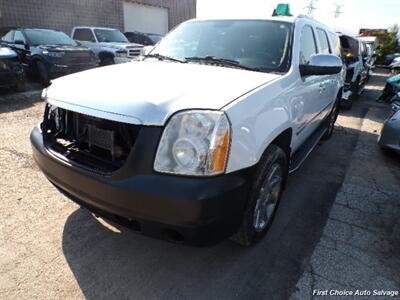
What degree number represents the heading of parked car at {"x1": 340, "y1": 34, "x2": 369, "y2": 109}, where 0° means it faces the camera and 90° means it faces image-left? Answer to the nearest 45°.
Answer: approximately 45°

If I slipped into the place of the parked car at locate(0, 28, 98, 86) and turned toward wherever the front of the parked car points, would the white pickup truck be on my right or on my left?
on my left

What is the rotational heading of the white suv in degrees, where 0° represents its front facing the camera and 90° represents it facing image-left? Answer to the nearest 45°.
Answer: approximately 45°

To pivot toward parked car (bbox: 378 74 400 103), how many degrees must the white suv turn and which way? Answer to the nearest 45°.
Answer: approximately 180°

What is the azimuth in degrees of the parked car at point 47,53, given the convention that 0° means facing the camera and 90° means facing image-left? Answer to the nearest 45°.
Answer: approximately 315°

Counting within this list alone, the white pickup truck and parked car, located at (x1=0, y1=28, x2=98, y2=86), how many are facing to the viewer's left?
0

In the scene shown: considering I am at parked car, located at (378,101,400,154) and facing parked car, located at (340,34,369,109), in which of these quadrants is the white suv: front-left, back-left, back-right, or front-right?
back-left

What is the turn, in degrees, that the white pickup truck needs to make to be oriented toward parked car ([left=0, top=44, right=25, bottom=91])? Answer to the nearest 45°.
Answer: approximately 90° to its right

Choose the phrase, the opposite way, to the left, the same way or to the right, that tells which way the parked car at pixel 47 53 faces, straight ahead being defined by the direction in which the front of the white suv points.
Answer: to the left

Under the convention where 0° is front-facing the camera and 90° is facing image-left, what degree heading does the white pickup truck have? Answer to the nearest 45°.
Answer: approximately 315°
